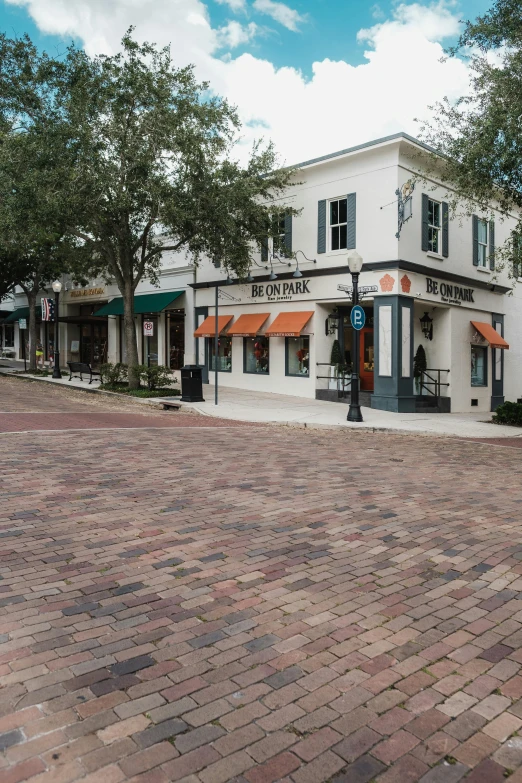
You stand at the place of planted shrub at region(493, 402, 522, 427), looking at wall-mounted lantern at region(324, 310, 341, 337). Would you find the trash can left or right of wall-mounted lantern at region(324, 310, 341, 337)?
left
